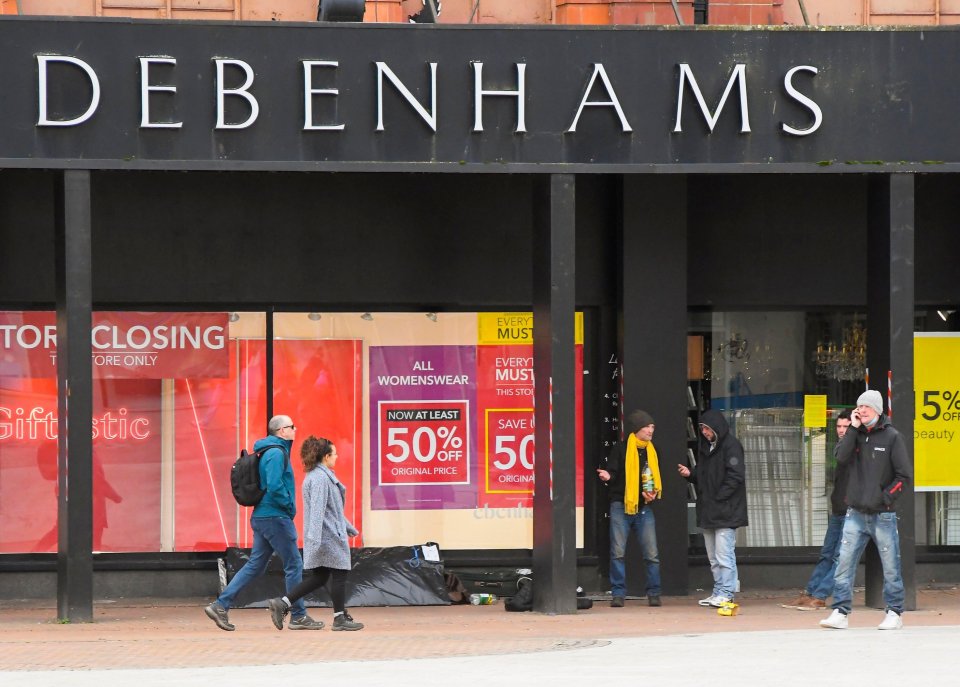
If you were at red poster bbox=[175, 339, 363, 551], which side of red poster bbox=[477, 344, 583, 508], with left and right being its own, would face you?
right

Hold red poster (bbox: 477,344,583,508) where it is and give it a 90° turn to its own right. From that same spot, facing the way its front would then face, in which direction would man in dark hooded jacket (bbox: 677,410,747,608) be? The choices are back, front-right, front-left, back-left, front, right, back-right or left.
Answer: back-left

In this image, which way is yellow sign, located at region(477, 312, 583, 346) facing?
toward the camera

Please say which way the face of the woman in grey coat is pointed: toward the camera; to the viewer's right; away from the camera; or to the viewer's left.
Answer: to the viewer's right

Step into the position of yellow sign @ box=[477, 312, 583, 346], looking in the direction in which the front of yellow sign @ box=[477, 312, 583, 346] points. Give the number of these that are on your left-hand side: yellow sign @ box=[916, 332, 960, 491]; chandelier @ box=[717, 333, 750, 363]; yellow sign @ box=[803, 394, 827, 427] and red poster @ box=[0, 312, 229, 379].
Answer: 3

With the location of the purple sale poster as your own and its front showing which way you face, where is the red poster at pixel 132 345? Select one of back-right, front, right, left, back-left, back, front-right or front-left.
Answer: right

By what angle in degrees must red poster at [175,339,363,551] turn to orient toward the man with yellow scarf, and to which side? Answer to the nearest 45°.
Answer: approximately 45° to its left

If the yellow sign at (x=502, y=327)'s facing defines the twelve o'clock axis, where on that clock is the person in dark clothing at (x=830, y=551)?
The person in dark clothing is roughly at 10 o'clock from the yellow sign.

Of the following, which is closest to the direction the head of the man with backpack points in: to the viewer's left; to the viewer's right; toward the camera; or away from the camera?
to the viewer's right

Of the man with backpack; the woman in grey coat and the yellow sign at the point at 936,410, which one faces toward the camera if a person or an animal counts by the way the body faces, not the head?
the yellow sign

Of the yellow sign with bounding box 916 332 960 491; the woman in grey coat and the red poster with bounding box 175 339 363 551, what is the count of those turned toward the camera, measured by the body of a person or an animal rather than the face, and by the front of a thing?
2

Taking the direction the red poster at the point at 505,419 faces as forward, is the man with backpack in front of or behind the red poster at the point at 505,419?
in front

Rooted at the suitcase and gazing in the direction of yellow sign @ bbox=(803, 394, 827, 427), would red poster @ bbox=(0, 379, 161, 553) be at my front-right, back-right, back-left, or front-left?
back-left

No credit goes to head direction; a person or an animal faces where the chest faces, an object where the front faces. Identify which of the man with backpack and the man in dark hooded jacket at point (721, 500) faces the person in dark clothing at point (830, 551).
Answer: the man with backpack

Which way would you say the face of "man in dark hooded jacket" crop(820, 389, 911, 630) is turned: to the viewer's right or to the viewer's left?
to the viewer's left

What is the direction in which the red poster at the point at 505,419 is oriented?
toward the camera

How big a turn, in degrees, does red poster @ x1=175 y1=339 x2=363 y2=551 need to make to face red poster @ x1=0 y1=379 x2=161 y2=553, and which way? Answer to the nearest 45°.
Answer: approximately 90° to its right

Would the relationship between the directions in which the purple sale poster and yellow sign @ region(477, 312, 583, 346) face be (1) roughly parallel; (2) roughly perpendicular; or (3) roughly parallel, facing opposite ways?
roughly parallel

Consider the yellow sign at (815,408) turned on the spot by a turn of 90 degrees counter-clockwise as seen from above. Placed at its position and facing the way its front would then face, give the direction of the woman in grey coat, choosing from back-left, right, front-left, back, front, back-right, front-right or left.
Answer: back-right
